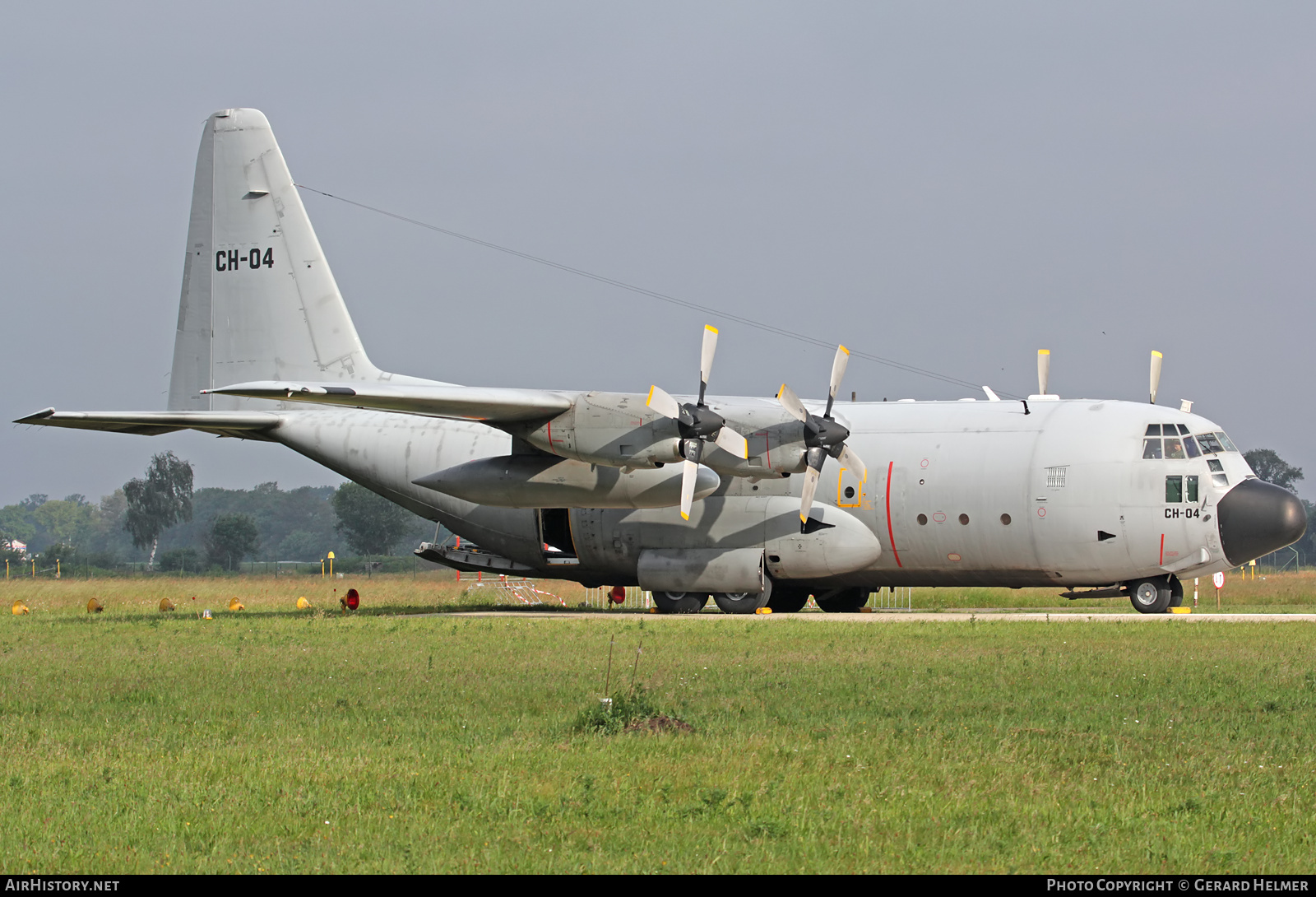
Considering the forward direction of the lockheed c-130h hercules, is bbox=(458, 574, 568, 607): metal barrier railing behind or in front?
behind

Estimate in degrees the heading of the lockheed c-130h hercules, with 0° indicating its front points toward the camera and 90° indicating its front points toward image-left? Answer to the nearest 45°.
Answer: approximately 315°
